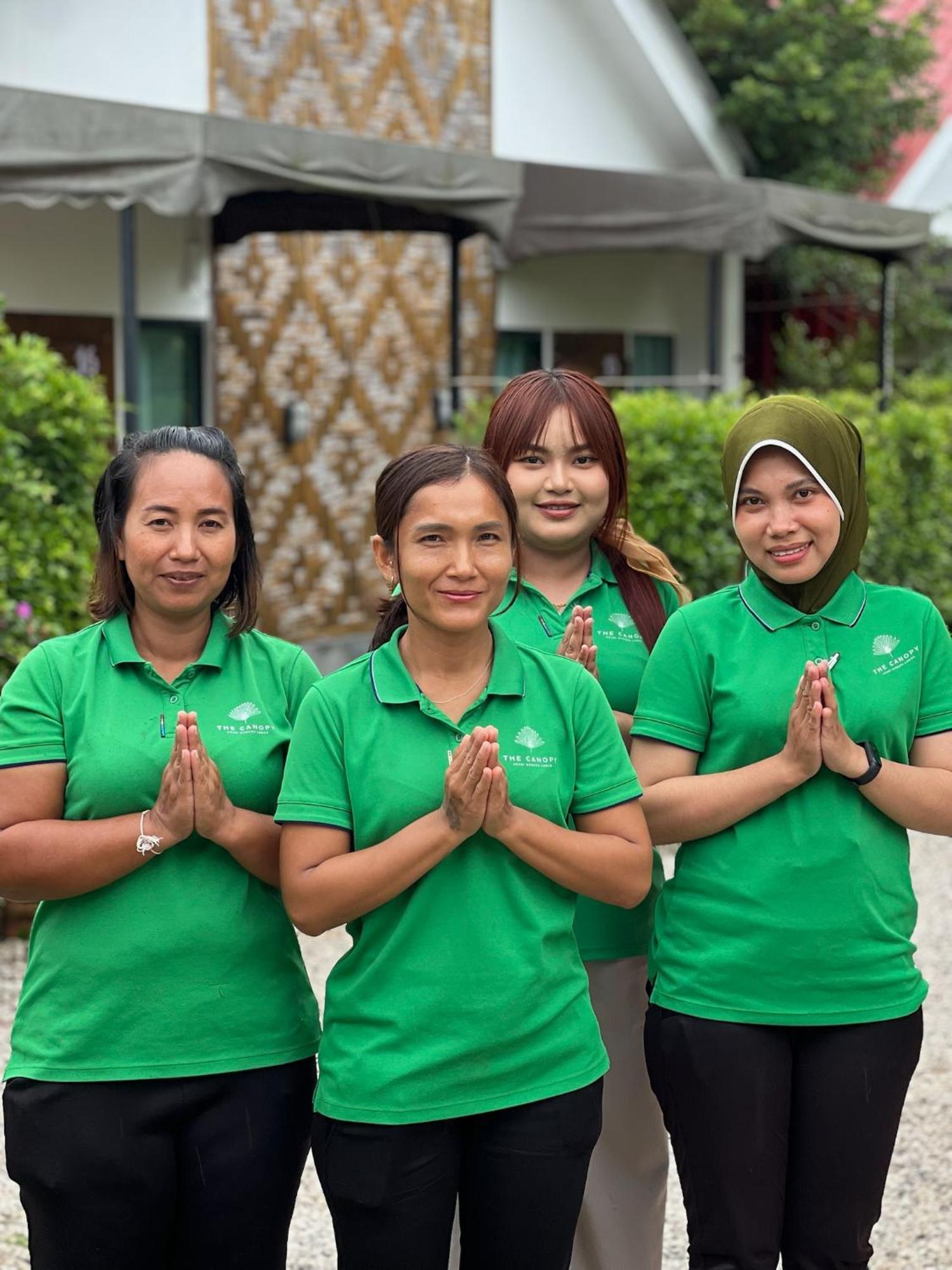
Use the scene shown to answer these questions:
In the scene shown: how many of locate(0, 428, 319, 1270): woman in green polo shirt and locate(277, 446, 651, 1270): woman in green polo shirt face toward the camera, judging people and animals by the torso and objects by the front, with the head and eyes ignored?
2

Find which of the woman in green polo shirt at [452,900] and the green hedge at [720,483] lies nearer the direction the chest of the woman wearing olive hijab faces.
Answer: the woman in green polo shirt

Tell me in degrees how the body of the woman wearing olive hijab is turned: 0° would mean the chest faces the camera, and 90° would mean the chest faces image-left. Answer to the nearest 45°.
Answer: approximately 0°

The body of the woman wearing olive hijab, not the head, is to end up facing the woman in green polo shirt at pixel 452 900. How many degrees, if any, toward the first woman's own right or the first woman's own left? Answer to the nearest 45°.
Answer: approximately 45° to the first woman's own right

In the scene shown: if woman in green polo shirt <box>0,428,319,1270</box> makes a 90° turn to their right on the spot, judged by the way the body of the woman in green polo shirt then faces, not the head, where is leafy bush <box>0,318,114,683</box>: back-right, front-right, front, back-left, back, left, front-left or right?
right

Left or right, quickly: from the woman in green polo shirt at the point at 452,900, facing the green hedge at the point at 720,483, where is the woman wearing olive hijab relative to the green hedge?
right

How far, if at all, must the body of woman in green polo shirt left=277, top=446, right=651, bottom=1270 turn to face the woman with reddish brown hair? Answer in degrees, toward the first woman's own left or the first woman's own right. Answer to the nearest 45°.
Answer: approximately 180°
